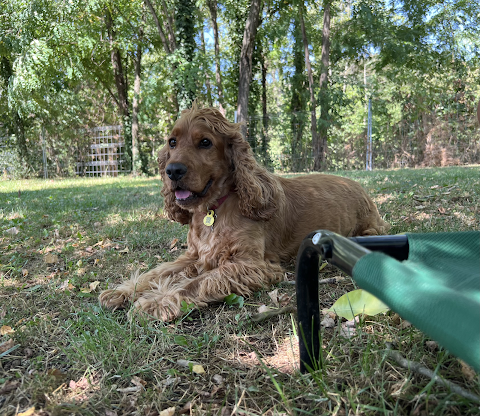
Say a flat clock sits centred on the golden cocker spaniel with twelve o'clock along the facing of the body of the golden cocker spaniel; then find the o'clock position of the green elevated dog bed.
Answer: The green elevated dog bed is roughly at 10 o'clock from the golden cocker spaniel.

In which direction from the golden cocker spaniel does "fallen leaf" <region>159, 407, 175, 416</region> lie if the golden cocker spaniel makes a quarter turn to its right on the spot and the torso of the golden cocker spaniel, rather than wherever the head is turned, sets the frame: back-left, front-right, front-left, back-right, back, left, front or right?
back-left

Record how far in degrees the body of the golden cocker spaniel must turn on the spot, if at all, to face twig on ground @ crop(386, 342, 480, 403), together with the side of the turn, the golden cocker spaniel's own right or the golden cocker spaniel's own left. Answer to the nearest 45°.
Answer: approximately 90° to the golden cocker spaniel's own left

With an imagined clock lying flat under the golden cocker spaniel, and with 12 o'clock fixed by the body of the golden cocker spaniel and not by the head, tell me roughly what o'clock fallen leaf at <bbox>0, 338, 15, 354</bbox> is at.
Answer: The fallen leaf is roughly at 12 o'clock from the golden cocker spaniel.

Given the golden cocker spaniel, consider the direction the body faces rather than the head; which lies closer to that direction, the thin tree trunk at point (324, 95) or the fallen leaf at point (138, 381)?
the fallen leaf

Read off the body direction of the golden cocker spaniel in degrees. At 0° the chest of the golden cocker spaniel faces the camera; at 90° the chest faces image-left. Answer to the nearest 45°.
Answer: approximately 45°

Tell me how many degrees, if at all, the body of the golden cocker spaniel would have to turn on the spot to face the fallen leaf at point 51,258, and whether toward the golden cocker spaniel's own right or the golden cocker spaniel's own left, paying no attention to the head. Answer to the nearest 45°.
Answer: approximately 45° to the golden cocker spaniel's own right

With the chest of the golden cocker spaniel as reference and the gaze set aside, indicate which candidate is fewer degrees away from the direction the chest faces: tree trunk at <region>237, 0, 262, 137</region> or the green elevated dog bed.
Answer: the green elevated dog bed

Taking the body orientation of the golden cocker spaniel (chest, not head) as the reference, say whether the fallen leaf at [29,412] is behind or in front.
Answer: in front

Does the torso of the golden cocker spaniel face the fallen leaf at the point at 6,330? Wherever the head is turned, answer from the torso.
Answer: yes

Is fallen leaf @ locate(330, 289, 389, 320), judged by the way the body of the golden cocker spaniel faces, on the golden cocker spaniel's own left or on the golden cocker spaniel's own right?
on the golden cocker spaniel's own left

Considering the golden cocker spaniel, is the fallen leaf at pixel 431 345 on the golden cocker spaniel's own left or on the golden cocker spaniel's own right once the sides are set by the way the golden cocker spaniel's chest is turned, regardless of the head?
on the golden cocker spaniel's own left

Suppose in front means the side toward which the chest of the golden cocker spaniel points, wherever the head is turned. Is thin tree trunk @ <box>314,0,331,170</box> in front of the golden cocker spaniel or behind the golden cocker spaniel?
behind
